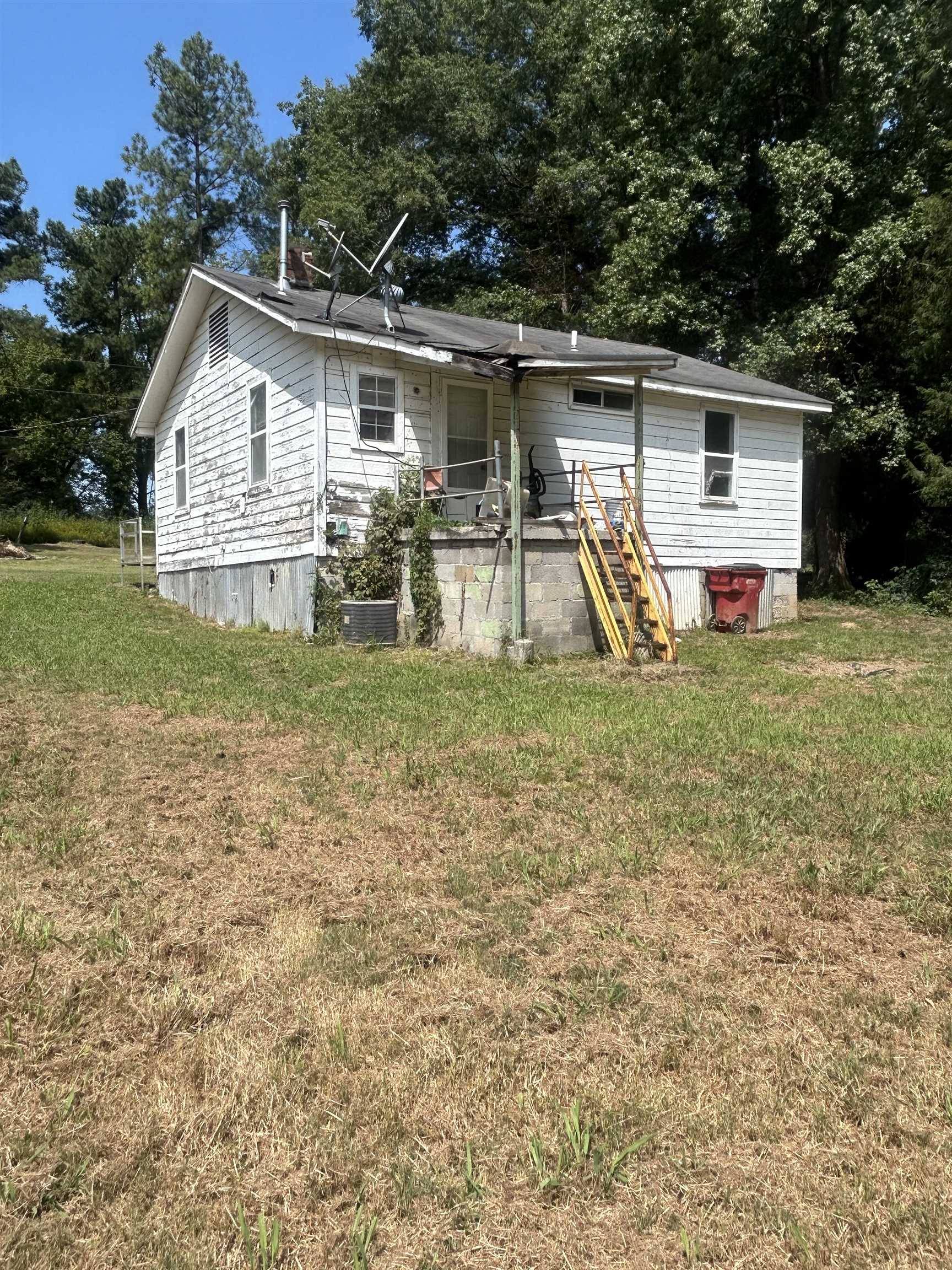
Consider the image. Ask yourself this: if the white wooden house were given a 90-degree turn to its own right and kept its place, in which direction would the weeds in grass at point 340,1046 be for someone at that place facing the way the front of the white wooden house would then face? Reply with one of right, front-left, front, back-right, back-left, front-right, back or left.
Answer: front-left

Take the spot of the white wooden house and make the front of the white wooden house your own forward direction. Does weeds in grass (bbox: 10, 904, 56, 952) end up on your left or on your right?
on your right

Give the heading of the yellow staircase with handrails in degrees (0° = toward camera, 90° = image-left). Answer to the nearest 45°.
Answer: approximately 315°

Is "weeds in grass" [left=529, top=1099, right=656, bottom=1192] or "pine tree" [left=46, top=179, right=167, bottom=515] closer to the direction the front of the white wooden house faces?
the weeds in grass

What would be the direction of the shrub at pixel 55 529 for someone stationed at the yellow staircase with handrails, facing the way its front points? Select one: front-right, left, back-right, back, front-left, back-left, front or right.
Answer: back

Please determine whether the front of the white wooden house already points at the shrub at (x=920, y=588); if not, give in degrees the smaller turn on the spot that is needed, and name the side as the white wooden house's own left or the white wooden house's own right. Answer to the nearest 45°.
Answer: approximately 90° to the white wooden house's own left

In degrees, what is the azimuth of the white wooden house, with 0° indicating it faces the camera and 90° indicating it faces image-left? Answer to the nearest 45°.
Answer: approximately 315°

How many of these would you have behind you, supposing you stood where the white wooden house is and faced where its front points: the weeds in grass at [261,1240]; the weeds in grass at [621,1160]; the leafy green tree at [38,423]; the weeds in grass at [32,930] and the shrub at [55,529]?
2

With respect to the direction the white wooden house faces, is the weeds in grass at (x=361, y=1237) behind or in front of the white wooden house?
in front

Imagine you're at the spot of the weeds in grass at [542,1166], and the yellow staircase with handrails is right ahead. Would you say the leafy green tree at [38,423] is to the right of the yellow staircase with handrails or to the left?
left

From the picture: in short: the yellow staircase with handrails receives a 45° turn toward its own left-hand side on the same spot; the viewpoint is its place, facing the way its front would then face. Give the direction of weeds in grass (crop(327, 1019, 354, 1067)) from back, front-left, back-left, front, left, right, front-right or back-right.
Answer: right

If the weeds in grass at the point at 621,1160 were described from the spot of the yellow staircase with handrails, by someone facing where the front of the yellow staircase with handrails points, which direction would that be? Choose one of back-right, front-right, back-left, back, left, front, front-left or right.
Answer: front-right

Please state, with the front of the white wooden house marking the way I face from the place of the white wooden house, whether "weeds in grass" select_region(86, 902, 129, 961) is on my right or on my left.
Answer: on my right

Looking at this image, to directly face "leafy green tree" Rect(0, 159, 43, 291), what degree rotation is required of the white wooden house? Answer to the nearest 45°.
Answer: approximately 180°

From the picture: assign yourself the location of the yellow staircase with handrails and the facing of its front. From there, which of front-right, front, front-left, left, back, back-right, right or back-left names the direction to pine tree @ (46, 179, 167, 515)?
back

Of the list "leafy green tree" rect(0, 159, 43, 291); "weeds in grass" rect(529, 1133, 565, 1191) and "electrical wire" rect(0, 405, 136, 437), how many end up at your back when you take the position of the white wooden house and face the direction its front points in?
2
